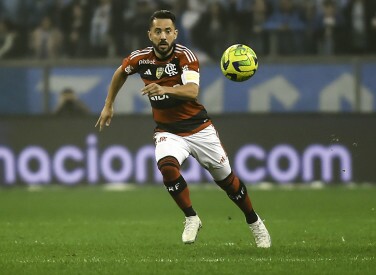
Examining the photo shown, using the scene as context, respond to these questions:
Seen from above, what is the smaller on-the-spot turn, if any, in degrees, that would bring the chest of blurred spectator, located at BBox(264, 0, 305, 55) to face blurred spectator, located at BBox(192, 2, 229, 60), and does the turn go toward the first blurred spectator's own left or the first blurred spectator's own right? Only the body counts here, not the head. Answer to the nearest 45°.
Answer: approximately 90° to the first blurred spectator's own right

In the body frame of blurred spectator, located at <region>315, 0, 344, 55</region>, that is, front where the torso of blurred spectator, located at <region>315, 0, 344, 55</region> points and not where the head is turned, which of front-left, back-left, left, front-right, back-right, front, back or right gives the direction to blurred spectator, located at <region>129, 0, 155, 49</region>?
right

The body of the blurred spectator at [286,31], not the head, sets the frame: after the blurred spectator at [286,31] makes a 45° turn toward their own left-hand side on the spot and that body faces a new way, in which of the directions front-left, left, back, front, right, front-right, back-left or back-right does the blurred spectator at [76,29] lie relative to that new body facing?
back-right

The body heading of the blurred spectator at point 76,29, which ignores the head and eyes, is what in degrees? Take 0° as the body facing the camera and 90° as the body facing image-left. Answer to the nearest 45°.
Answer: approximately 0°

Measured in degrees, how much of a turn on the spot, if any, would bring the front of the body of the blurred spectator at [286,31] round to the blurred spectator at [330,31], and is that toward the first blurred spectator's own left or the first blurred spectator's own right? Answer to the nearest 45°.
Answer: approximately 90° to the first blurred spectator's own left

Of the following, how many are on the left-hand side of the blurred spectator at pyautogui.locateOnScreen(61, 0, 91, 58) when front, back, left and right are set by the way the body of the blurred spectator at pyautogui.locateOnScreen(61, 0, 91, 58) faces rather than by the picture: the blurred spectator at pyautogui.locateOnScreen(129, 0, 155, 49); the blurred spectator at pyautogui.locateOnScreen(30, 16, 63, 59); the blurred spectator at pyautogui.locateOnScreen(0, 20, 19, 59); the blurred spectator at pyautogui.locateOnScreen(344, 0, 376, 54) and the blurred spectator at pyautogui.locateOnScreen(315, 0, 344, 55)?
3

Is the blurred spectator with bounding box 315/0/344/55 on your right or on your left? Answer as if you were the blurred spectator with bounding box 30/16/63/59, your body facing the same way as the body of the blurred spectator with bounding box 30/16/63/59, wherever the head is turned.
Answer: on your left

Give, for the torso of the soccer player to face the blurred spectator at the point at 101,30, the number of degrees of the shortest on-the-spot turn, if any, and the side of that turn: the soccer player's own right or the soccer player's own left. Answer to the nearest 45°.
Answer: approximately 180°

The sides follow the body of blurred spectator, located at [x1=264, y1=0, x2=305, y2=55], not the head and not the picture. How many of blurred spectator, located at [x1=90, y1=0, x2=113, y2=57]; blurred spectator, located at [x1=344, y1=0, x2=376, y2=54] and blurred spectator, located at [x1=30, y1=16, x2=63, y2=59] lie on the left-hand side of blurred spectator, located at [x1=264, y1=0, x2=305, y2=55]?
1

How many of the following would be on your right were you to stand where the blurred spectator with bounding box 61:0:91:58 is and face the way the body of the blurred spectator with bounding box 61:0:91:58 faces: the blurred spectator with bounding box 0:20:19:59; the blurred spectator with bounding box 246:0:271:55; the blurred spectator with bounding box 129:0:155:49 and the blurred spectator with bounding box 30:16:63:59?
2

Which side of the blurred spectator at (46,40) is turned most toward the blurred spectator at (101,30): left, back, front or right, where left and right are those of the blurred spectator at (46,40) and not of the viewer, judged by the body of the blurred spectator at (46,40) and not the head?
left

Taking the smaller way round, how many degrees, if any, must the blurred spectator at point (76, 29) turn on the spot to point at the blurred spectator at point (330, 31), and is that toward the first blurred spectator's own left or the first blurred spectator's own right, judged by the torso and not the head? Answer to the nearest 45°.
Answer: approximately 90° to the first blurred spectator's own left

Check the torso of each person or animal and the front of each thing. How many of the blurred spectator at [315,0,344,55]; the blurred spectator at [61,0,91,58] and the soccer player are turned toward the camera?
3
